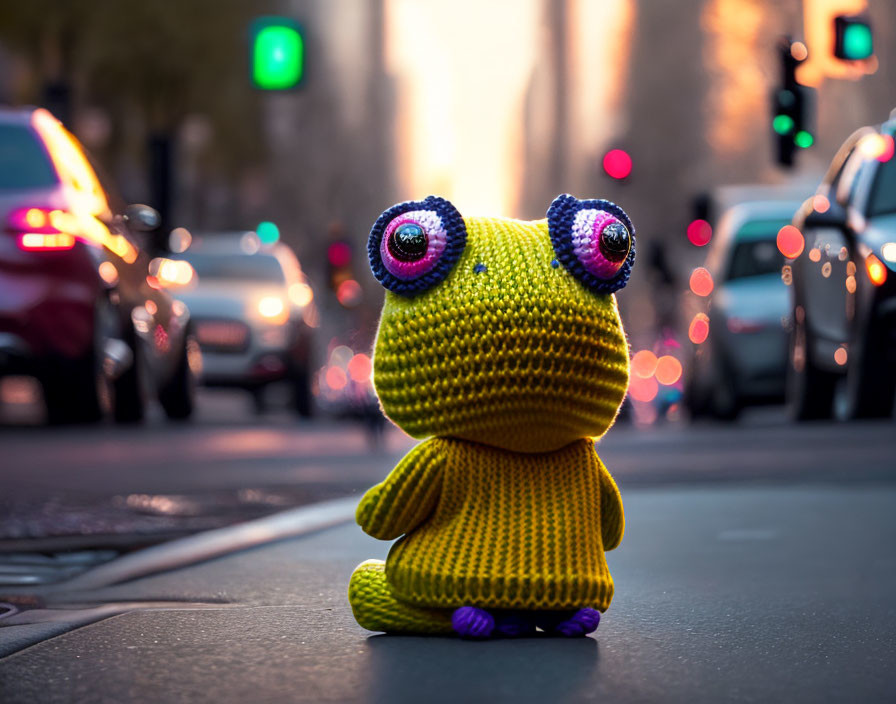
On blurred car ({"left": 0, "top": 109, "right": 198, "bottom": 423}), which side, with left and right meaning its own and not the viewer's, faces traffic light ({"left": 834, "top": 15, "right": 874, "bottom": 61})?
front

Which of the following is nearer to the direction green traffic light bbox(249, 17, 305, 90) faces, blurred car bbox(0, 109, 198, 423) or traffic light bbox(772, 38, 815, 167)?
the blurred car

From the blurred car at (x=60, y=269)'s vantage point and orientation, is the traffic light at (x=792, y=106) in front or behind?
in front

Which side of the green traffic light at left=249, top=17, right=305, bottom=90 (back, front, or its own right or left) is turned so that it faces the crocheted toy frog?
front

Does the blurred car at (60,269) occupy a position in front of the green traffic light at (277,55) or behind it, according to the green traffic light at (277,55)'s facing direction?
in front

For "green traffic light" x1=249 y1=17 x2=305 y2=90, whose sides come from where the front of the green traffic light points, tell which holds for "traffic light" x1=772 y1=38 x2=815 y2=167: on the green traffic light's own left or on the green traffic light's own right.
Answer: on the green traffic light's own left

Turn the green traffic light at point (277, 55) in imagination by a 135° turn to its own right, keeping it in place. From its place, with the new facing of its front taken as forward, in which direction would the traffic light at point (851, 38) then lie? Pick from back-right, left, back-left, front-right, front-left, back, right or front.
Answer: back-right

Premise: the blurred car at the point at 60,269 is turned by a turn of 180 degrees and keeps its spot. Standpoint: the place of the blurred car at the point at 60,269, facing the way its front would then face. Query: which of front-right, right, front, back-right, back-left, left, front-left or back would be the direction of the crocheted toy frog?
front-left

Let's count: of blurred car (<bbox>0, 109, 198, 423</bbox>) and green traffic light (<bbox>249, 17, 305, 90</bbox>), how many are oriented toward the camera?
1

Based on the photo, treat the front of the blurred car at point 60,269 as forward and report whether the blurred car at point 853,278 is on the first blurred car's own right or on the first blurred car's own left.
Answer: on the first blurred car's own right

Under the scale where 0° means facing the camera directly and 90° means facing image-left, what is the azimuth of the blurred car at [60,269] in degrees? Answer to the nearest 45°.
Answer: approximately 225°

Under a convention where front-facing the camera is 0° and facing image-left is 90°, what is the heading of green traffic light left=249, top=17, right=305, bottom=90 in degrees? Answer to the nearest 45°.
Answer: approximately 0°
